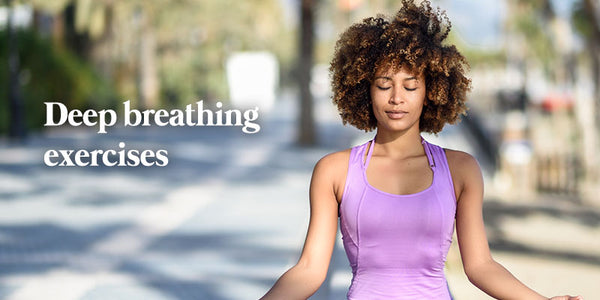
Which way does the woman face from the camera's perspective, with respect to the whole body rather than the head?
toward the camera

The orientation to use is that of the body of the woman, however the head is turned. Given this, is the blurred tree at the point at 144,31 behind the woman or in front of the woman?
behind

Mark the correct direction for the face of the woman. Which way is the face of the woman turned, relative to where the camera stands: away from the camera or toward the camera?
toward the camera
